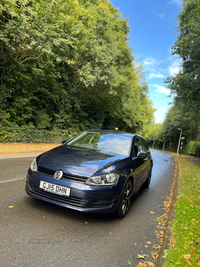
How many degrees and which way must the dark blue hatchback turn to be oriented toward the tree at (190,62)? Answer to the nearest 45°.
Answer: approximately 180°

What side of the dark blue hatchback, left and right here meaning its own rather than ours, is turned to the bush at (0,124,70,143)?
right

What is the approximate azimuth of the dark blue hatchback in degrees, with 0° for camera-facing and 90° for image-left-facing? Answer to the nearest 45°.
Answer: approximately 45°

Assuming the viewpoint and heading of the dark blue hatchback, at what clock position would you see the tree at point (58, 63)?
The tree is roughly at 4 o'clock from the dark blue hatchback.
